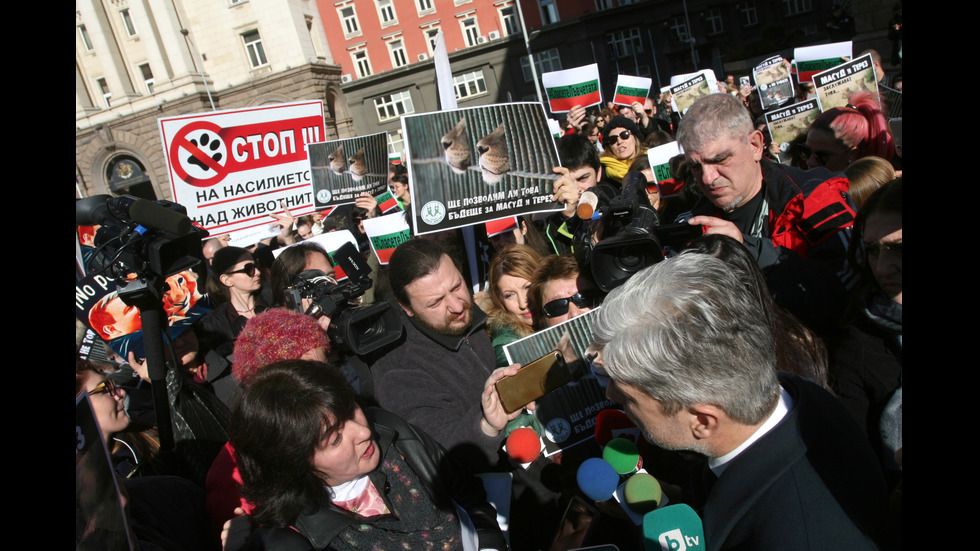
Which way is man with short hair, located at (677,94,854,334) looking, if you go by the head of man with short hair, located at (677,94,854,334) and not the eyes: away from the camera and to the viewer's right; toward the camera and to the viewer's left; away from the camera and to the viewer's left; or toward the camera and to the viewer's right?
toward the camera and to the viewer's left

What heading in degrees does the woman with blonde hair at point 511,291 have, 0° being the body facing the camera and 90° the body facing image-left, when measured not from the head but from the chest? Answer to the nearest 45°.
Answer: approximately 315°

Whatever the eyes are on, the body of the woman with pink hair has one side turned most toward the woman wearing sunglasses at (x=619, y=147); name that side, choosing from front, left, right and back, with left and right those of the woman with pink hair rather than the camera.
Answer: right

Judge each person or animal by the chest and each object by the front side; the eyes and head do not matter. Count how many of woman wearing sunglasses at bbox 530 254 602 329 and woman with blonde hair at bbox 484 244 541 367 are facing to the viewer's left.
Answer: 0

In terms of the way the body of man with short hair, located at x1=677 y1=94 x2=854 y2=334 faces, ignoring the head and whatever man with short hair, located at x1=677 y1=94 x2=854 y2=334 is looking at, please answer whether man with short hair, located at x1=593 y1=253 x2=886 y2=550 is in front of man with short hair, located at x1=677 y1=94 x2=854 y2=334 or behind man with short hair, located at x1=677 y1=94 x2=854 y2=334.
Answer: in front

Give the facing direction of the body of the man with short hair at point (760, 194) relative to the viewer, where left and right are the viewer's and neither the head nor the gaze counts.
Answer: facing the viewer and to the left of the viewer
